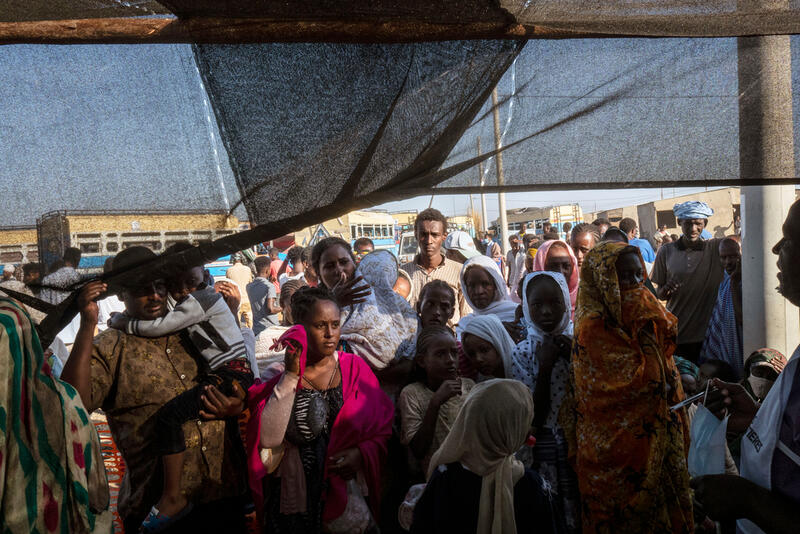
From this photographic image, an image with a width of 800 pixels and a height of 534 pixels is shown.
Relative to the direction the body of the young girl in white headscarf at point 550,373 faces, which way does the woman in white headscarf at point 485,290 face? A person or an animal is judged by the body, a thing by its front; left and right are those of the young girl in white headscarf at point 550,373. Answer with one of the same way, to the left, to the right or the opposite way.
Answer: the same way

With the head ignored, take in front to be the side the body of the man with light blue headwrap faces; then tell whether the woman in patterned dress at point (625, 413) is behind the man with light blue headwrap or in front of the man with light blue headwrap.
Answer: in front

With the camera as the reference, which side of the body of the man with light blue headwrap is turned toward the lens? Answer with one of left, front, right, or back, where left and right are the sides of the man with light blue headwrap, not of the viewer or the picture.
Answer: front

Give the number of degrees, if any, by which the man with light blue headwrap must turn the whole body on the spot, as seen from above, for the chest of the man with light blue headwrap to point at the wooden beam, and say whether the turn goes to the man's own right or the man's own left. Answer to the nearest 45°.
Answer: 0° — they already face it

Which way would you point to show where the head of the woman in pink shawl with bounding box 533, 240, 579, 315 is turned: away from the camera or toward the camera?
toward the camera

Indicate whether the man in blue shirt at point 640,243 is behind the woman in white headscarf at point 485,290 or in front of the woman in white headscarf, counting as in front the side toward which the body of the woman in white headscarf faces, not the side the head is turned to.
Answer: behind

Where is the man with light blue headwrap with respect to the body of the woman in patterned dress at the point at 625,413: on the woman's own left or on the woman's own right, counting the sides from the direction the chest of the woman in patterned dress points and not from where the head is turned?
on the woman's own left

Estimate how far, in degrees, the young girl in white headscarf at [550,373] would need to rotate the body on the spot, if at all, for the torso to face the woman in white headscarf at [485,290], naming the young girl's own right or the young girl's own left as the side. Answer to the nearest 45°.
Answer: approximately 135° to the young girl's own right

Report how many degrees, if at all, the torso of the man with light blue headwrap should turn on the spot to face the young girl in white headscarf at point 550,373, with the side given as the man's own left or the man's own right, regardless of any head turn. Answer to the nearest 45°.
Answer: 0° — they already face them

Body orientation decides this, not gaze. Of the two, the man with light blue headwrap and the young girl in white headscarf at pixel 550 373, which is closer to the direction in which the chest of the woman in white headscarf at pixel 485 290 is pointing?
the young girl in white headscarf

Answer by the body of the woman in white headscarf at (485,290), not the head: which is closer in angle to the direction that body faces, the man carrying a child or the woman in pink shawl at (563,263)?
the man carrying a child

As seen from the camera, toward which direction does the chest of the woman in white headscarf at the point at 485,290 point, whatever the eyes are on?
toward the camera

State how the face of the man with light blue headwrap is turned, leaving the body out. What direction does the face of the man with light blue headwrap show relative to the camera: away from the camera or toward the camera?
toward the camera

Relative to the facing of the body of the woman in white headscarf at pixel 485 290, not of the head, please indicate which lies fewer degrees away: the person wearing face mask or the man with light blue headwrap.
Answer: the person wearing face mask

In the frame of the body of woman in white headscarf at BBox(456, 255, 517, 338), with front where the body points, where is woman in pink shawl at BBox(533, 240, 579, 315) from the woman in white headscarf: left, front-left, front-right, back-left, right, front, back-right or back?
back-left
